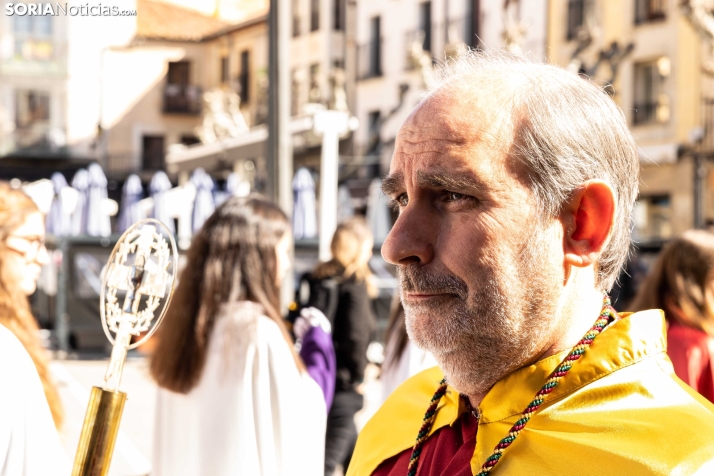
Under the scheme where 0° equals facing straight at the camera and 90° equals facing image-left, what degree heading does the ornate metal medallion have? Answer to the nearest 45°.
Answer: approximately 0°

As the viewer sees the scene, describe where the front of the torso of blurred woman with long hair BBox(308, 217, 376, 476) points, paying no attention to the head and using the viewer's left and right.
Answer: facing away from the viewer and to the right of the viewer

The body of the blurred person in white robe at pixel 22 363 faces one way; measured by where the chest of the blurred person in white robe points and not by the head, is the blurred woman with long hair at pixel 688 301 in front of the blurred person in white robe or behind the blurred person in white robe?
in front

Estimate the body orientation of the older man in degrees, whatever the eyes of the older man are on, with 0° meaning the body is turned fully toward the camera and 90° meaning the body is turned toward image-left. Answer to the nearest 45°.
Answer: approximately 45°

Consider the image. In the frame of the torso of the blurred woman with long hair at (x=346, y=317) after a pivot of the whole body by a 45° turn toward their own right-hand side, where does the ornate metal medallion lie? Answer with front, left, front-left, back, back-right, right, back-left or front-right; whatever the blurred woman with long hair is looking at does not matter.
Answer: right

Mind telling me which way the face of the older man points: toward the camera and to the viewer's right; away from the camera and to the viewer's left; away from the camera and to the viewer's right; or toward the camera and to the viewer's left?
toward the camera and to the viewer's left

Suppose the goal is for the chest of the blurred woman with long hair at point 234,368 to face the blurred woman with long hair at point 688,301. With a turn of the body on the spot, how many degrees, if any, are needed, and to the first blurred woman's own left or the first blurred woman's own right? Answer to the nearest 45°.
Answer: approximately 45° to the first blurred woman's own right

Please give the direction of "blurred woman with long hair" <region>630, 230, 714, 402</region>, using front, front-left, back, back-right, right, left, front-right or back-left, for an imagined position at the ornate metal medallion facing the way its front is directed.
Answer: back-left

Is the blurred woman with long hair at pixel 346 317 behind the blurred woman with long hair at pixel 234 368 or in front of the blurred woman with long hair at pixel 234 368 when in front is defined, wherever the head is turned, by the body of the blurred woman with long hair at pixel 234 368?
in front

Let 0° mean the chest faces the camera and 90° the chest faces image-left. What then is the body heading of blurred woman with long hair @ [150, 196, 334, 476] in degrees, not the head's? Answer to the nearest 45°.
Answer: approximately 225°

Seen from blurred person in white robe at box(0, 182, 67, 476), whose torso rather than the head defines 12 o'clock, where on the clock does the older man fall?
The older man is roughly at 2 o'clock from the blurred person in white robe.

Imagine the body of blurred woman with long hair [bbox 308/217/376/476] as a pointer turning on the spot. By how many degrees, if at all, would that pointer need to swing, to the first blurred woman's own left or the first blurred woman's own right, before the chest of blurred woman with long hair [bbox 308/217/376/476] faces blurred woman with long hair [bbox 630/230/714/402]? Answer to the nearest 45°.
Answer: approximately 90° to the first blurred woman's own right

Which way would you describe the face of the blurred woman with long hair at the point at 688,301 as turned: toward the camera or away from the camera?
away from the camera
